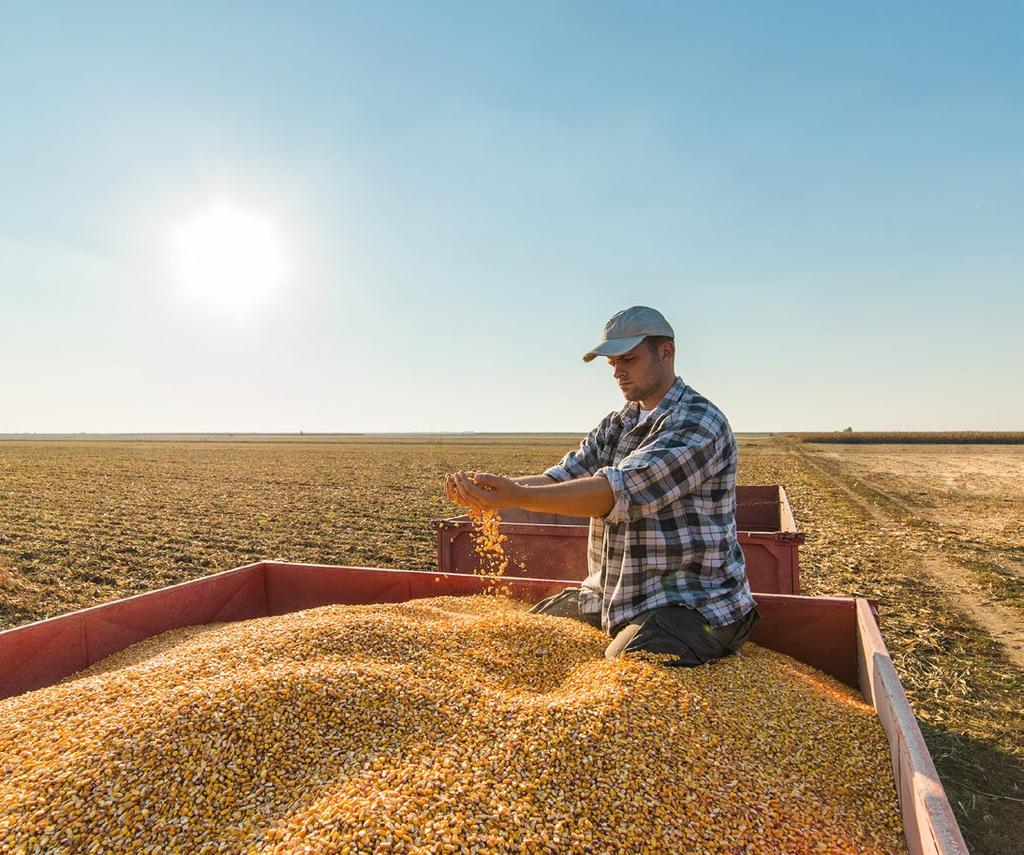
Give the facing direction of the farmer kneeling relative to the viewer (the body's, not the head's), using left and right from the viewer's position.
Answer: facing the viewer and to the left of the viewer

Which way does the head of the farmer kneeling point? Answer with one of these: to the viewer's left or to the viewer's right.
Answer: to the viewer's left
